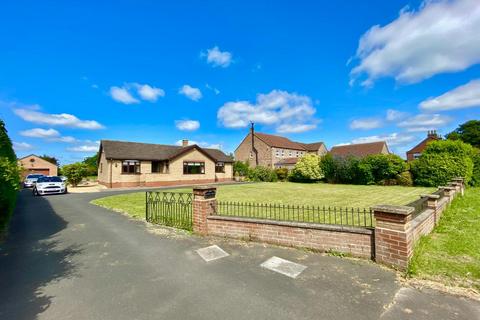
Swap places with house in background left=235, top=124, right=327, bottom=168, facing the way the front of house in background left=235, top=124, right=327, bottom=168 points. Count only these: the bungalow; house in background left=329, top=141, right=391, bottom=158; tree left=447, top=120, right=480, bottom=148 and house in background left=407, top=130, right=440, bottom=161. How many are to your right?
1

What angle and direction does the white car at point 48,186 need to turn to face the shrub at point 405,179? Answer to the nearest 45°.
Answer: approximately 45° to its left

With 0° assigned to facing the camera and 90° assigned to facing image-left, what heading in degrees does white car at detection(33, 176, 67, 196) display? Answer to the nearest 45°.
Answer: approximately 0°

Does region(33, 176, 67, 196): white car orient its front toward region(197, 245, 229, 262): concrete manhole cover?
yes

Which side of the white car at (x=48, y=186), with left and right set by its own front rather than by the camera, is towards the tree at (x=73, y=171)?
back

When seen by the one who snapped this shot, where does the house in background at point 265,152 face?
facing the viewer and to the right of the viewer

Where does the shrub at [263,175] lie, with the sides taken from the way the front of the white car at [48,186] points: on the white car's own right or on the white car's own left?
on the white car's own left

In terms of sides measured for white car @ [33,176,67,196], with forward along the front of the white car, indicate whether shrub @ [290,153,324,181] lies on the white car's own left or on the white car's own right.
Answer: on the white car's own left

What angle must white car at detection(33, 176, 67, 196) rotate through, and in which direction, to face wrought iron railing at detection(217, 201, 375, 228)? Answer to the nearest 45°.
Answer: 0° — it already faces it

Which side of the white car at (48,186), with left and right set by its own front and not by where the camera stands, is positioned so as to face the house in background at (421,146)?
left

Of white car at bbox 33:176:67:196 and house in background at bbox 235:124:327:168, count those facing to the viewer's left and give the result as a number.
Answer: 0

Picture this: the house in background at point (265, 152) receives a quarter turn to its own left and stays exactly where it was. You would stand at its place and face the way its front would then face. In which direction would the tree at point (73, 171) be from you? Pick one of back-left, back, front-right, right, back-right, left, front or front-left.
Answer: back
